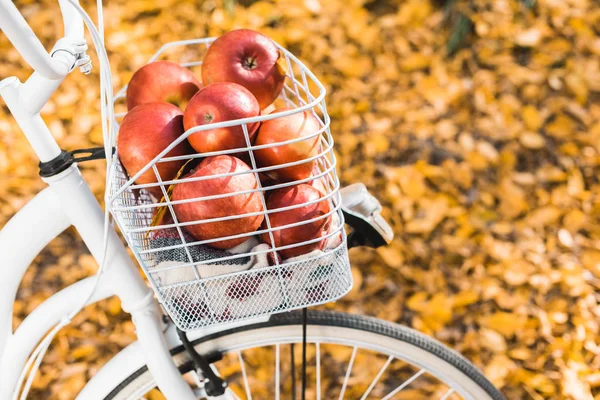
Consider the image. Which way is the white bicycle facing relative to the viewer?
to the viewer's right

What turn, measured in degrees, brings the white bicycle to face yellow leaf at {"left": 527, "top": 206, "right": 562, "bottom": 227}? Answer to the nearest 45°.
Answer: approximately 45° to its left
